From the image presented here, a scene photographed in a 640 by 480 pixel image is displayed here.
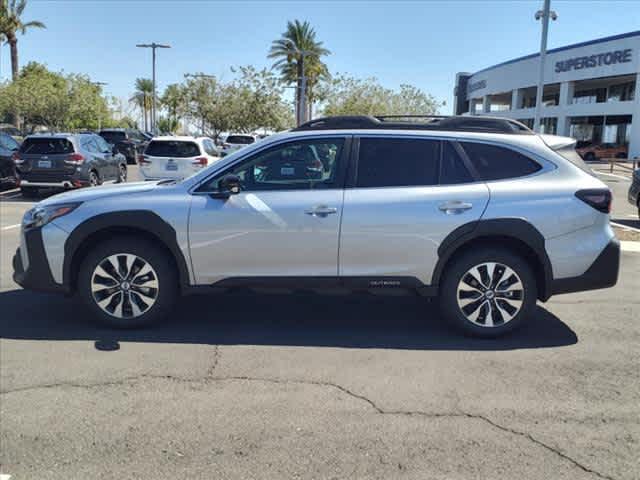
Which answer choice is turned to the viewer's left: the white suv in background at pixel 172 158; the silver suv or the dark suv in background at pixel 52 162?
the silver suv

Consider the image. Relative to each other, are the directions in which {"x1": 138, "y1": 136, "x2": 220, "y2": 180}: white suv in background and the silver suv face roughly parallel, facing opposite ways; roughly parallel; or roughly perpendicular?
roughly perpendicular

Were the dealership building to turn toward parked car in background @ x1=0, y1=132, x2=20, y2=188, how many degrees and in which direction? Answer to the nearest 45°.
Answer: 0° — it already faces it

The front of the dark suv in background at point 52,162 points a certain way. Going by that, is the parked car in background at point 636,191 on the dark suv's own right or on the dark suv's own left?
on the dark suv's own right

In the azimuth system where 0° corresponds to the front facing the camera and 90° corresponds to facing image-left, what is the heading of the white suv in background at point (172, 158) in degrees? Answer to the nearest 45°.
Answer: approximately 180°

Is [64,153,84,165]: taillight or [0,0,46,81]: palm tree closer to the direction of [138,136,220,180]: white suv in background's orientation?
the palm tree

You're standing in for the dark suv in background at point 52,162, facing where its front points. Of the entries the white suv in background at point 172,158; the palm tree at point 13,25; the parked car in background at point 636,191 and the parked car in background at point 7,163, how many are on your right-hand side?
2

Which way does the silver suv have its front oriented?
to the viewer's left

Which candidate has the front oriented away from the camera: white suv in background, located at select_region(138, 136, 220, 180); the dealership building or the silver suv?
the white suv in background

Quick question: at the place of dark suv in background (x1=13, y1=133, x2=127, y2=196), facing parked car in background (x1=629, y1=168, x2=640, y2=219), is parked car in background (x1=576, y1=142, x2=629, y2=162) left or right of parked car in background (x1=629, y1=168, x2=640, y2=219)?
left

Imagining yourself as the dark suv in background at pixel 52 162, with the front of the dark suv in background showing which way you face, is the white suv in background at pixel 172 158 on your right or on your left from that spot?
on your right

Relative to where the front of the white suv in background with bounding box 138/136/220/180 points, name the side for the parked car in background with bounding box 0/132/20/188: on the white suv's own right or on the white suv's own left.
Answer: on the white suv's own left

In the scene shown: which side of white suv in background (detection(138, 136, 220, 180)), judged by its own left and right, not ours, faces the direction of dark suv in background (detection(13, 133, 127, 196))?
left
